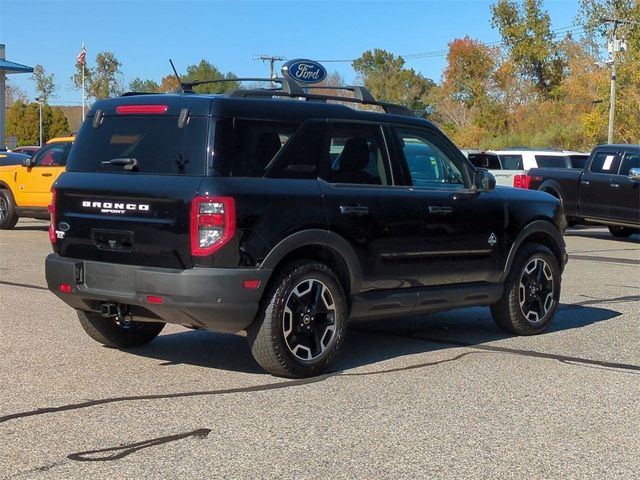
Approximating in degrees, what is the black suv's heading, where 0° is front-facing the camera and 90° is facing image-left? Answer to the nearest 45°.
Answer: approximately 225°

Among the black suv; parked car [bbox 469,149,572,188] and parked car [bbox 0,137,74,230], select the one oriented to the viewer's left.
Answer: parked car [bbox 0,137,74,230]

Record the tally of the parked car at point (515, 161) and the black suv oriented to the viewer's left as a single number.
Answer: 0

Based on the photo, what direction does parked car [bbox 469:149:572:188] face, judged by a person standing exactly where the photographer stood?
facing away from the viewer and to the right of the viewer

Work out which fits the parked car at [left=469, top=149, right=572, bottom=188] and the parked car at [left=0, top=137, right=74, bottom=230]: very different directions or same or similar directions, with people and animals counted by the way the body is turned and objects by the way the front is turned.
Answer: very different directions

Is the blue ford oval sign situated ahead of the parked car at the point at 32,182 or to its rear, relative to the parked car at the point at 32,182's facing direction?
to the rear

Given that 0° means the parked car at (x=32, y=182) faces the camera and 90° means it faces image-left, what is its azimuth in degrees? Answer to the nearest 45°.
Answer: approximately 90°

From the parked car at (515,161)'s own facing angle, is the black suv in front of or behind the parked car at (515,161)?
behind
